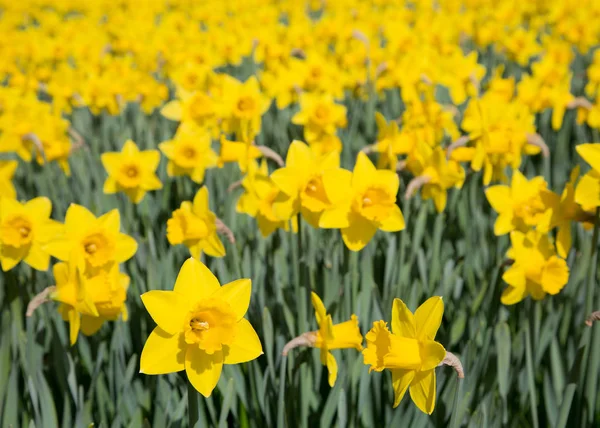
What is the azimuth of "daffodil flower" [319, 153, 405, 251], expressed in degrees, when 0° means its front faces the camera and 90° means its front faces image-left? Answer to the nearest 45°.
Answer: approximately 315°

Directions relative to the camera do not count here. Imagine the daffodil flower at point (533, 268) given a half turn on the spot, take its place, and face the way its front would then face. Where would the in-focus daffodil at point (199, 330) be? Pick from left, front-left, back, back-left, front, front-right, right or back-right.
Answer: left

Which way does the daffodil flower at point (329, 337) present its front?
to the viewer's right

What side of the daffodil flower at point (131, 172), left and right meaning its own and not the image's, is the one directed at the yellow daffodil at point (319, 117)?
left

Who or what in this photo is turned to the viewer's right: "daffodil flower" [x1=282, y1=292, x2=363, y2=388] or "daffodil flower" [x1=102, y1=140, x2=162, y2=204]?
"daffodil flower" [x1=282, y1=292, x2=363, y2=388]

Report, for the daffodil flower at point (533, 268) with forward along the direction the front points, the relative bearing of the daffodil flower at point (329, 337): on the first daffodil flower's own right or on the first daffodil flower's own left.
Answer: on the first daffodil flower's own right

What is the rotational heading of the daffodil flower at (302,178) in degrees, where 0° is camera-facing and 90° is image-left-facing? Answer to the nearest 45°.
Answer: approximately 315°

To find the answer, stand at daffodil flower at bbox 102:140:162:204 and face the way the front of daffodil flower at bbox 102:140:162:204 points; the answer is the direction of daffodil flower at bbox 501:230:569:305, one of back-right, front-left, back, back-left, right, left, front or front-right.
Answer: front-left

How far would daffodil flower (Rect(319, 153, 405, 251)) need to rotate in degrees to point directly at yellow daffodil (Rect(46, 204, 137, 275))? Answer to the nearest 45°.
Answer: approximately 135° to its right

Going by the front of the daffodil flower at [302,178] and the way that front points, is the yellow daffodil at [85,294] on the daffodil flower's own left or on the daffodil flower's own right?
on the daffodil flower's own right

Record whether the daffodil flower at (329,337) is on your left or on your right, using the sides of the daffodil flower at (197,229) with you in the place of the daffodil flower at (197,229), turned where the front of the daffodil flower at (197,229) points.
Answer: on your left

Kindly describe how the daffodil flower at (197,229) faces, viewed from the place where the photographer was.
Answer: facing to the left of the viewer

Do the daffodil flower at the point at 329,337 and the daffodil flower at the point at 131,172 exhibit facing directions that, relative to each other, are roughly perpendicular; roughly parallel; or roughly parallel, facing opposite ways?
roughly perpendicular
